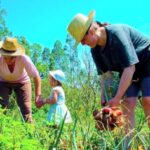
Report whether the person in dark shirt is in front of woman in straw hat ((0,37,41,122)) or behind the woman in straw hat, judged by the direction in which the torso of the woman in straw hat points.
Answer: in front

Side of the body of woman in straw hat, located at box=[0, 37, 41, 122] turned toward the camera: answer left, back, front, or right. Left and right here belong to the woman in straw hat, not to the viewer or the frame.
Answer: front
